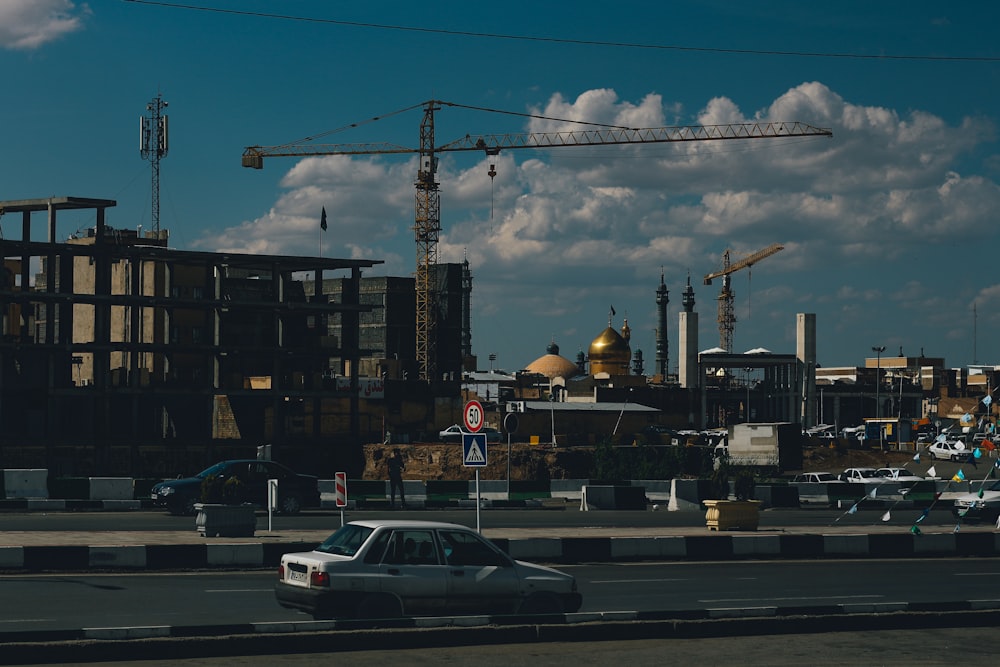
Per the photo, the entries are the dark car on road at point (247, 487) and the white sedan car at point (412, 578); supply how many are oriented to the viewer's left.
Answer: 1

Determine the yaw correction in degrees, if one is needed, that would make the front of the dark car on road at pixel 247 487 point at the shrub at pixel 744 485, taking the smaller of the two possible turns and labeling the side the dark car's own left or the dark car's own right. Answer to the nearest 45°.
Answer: approximately 180°

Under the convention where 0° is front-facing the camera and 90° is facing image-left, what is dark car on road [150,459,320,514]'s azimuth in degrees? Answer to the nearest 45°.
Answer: approximately 90°

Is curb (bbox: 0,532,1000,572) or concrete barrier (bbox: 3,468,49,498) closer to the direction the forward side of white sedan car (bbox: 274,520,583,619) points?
the curb

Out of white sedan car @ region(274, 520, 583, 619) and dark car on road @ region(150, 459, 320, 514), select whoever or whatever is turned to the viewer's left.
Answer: the dark car on road

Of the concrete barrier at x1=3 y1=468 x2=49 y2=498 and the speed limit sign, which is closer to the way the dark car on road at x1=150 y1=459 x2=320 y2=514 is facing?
the concrete barrier

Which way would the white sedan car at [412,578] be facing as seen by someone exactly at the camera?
facing away from the viewer and to the right of the viewer

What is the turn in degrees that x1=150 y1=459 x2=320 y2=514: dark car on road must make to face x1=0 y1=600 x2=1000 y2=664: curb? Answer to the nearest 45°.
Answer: approximately 90° to its left

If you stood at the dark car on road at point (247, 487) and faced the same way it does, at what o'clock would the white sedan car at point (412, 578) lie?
The white sedan car is roughly at 9 o'clock from the dark car on road.
